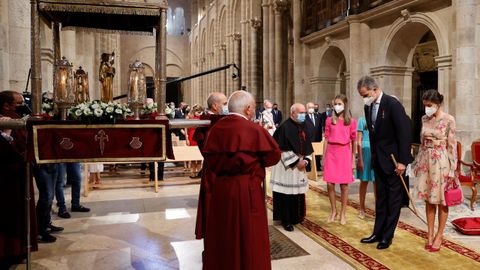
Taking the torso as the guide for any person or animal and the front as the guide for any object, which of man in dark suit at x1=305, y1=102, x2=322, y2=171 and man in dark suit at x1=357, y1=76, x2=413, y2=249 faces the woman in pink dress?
man in dark suit at x1=305, y1=102, x2=322, y2=171

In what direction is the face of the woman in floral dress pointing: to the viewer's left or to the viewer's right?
to the viewer's left

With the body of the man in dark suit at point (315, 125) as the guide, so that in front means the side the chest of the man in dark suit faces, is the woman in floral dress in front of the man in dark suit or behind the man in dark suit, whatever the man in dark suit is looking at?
in front

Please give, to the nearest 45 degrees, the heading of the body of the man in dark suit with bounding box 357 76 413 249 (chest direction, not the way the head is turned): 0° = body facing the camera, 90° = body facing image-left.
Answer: approximately 45°

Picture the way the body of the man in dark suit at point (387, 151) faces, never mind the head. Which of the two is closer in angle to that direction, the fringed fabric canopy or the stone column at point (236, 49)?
the fringed fabric canopy
